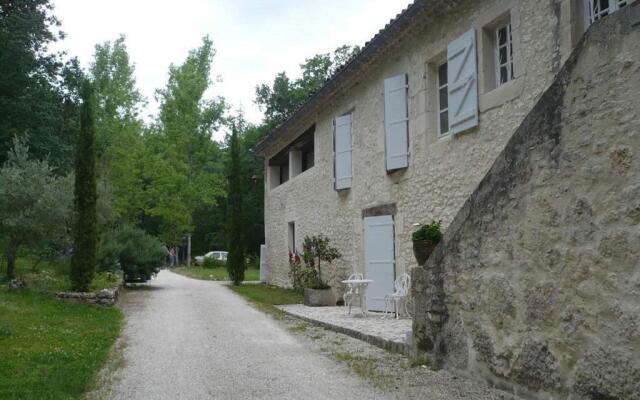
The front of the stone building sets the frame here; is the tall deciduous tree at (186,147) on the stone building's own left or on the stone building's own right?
on the stone building's own right

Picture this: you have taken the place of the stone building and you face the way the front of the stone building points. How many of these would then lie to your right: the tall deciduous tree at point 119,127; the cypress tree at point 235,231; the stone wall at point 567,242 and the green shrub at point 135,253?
3

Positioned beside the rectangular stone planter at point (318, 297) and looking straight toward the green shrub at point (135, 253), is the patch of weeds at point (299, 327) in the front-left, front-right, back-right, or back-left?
back-left

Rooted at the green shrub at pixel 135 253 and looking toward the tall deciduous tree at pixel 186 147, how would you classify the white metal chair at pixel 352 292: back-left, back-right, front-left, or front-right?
back-right

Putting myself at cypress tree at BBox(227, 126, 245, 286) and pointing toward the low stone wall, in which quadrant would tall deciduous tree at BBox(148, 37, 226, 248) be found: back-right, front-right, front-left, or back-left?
back-right

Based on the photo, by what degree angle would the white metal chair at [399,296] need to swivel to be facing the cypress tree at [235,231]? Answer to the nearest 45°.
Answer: approximately 90° to its right

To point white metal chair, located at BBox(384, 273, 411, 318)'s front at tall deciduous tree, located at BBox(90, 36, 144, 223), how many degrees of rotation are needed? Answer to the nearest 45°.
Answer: approximately 90° to its right

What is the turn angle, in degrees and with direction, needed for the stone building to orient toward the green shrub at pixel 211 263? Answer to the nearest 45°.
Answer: approximately 90° to its right

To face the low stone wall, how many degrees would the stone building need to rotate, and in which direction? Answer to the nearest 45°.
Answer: approximately 45° to its right

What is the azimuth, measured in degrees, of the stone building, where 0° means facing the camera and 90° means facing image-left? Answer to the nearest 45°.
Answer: approximately 45°

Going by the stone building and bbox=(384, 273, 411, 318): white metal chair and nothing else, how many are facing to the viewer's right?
0

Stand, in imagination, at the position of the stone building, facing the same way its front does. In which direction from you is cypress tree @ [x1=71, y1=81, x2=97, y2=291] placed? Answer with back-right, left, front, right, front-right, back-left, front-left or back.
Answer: front-right
